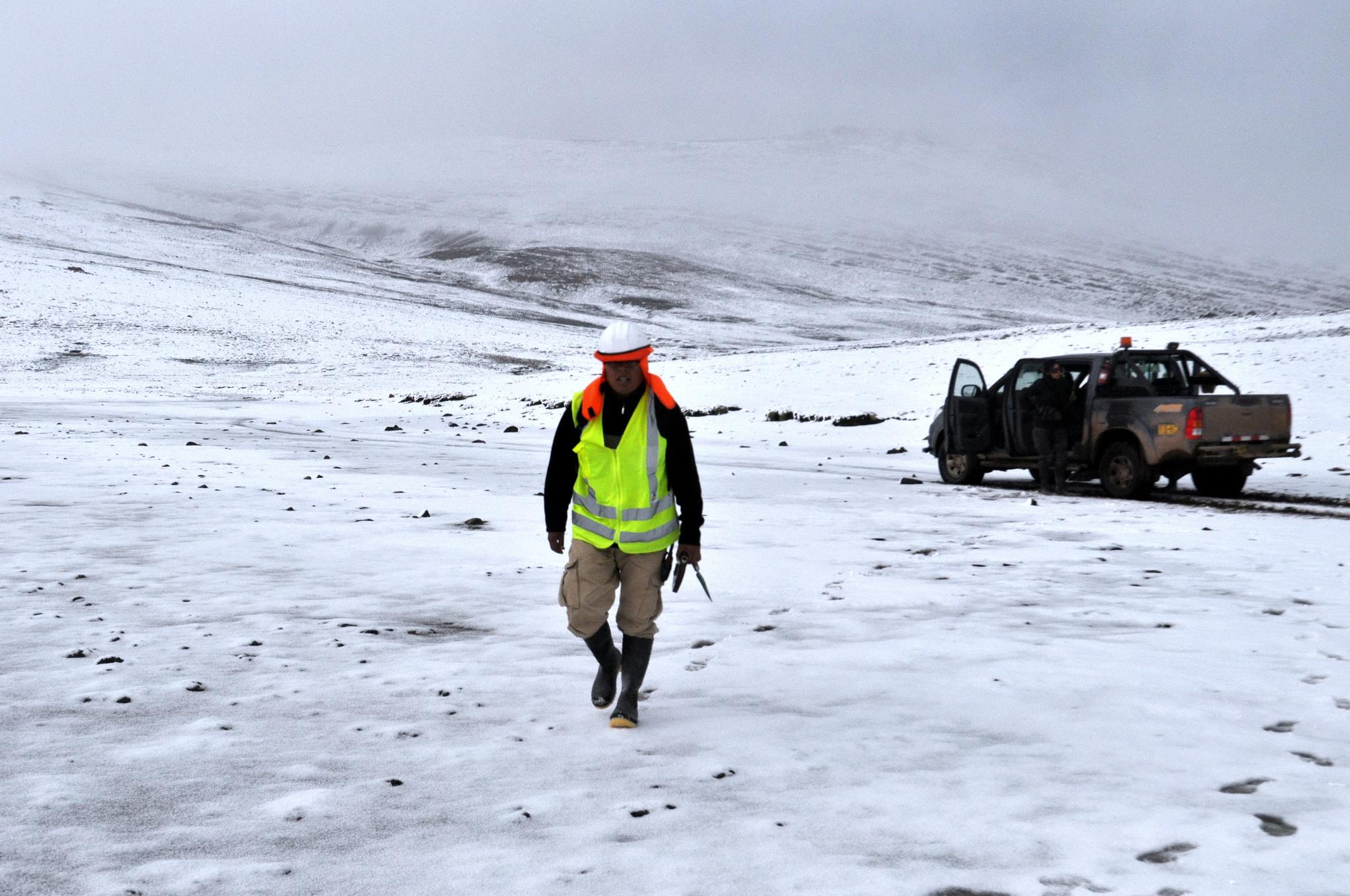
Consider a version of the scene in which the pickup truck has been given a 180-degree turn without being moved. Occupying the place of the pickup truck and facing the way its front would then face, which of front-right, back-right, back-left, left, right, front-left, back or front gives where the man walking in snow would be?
front-right

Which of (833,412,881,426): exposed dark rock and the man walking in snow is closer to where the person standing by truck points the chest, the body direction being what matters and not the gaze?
the man walking in snow

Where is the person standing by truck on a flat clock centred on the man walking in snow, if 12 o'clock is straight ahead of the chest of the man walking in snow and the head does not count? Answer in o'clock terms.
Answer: The person standing by truck is roughly at 7 o'clock from the man walking in snow.

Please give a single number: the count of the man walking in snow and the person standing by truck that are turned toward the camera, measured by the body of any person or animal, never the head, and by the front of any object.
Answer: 2

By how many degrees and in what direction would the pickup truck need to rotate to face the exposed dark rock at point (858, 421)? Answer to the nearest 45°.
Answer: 0° — it already faces it

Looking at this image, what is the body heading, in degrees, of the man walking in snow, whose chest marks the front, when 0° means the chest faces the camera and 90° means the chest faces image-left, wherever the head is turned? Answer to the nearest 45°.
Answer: approximately 0°

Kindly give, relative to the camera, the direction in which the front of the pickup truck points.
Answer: facing away from the viewer and to the left of the viewer
